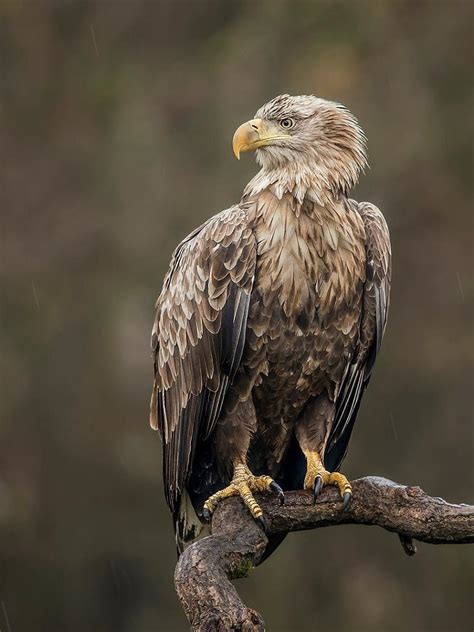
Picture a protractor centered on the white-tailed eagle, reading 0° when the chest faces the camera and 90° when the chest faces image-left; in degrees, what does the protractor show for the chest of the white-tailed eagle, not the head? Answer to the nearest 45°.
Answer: approximately 315°
